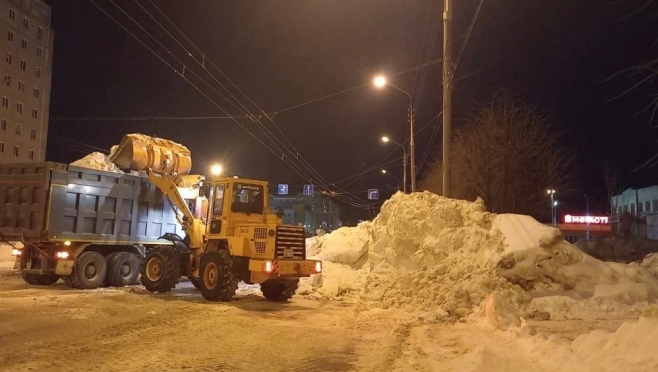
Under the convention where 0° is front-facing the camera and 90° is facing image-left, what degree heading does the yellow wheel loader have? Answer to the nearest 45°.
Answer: approximately 135°

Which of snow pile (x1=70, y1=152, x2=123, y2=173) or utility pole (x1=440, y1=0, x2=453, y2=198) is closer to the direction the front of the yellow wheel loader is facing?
the snow pile

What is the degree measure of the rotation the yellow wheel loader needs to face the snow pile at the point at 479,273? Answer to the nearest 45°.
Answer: approximately 135° to its right

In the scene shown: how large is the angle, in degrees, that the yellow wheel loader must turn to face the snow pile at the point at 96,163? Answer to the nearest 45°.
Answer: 0° — it already faces it
